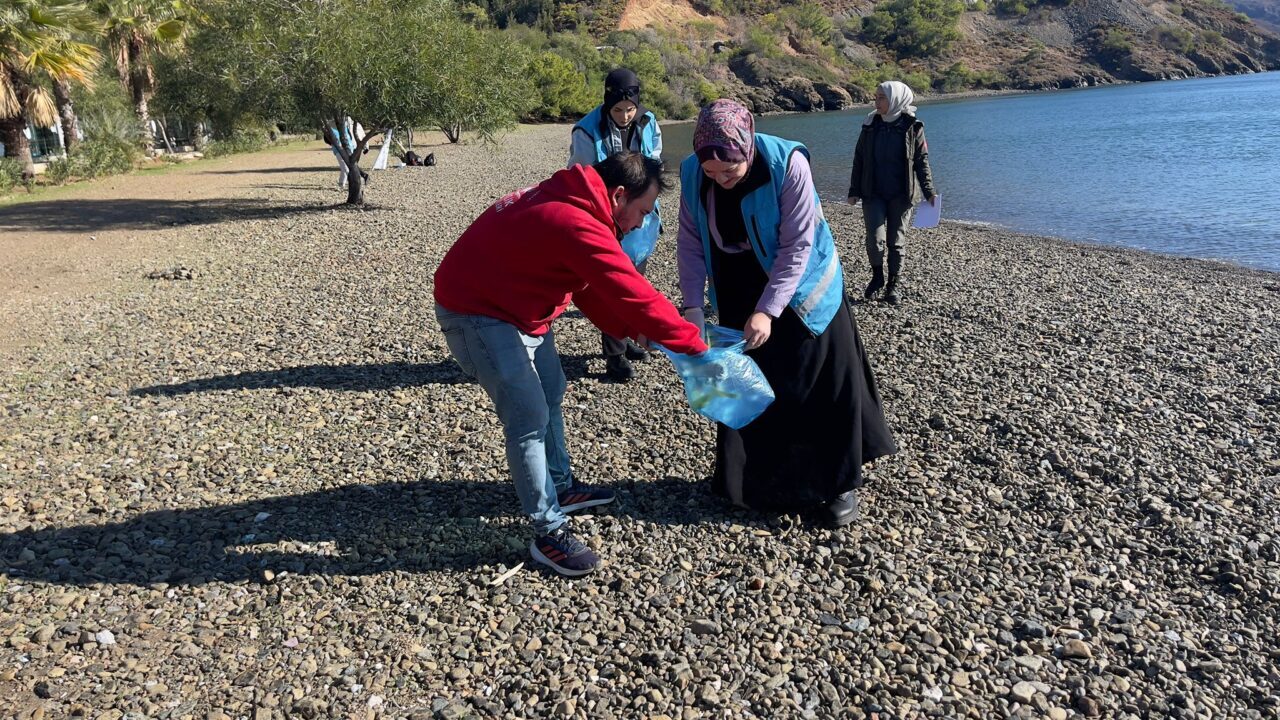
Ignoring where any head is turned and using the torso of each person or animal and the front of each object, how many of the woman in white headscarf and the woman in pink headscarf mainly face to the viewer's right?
0

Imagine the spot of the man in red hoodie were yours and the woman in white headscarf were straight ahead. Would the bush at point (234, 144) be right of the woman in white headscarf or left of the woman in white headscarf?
left

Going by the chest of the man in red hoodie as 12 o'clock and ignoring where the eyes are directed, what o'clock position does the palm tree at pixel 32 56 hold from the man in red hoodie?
The palm tree is roughly at 8 o'clock from the man in red hoodie.

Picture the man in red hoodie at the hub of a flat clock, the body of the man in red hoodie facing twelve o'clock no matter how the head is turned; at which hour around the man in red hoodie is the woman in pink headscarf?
The woman in pink headscarf is roughly at 11 o'clock from the man in red hoodie.

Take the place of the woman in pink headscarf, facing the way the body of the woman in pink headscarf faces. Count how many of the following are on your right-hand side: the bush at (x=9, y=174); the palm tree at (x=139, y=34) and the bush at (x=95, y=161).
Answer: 3

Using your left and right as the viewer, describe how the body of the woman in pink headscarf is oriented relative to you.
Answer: facing the viewer and to the left of the viewer

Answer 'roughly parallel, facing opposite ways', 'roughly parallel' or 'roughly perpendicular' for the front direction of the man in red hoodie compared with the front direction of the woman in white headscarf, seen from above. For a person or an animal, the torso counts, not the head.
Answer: roughly perpendicular

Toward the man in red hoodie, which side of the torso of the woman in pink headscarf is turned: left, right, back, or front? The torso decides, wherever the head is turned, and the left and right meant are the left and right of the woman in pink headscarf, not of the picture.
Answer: front

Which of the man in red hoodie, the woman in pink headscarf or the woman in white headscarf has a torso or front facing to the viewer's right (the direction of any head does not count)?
the man in red hoodie

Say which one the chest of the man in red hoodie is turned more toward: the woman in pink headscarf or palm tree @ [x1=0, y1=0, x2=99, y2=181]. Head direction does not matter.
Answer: the woman in pink headscarf

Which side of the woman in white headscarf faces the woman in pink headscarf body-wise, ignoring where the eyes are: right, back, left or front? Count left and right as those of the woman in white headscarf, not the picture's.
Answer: front

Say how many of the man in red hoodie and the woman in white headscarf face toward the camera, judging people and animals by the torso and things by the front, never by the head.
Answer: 1

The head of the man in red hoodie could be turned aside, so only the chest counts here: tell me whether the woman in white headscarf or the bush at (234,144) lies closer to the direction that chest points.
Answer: the woman in white headscarf

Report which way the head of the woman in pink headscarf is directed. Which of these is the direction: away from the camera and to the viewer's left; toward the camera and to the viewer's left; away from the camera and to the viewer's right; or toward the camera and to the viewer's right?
toward the camera and to the viewer's left

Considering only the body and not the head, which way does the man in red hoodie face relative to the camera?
to the viewer's right

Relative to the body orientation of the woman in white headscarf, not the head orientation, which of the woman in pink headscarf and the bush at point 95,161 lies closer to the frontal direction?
the woman in pink headscarf
